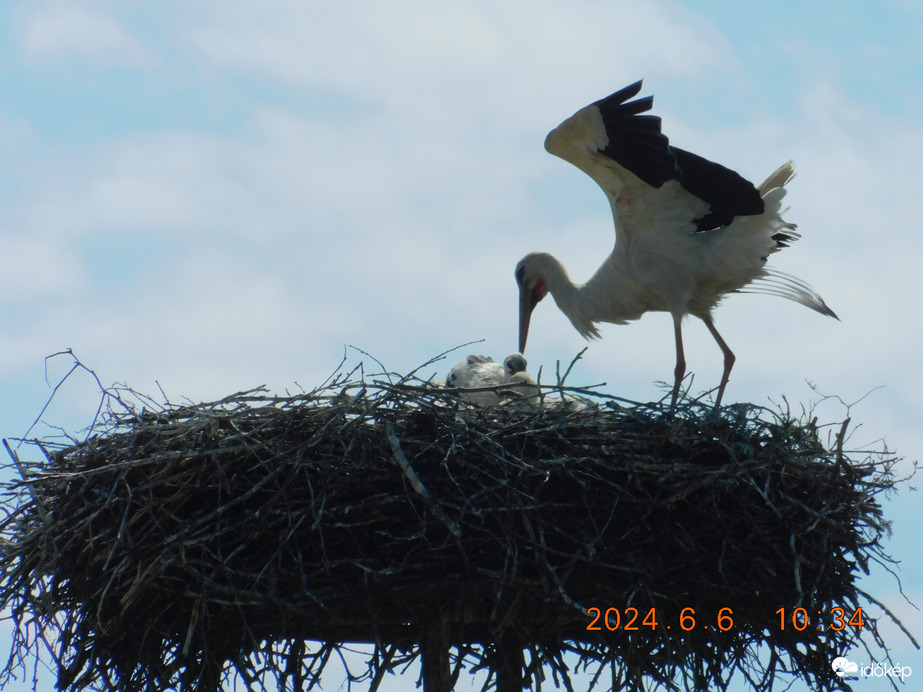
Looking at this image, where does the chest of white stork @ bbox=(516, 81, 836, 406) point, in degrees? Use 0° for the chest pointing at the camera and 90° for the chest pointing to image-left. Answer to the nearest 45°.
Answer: approximately 90°

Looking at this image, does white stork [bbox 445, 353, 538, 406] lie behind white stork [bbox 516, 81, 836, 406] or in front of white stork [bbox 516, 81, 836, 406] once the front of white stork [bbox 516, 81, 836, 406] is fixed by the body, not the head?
in front
